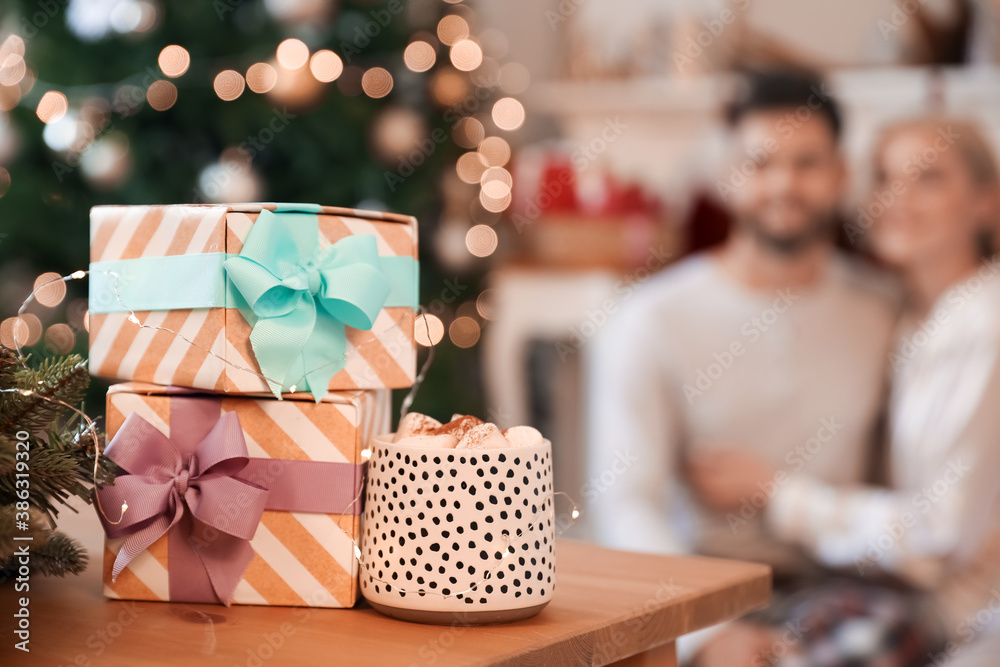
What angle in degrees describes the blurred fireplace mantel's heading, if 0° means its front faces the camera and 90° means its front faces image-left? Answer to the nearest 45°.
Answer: approximately 0°

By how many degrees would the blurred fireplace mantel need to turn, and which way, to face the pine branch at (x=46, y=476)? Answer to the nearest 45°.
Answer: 0° — it already faces it

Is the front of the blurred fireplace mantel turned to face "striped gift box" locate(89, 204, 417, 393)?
yes

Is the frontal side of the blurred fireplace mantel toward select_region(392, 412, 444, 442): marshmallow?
yes

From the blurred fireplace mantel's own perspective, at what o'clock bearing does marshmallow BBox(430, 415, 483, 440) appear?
The marshmallow is roughly at 12 o'clock from the blurred fireplace mantel.
